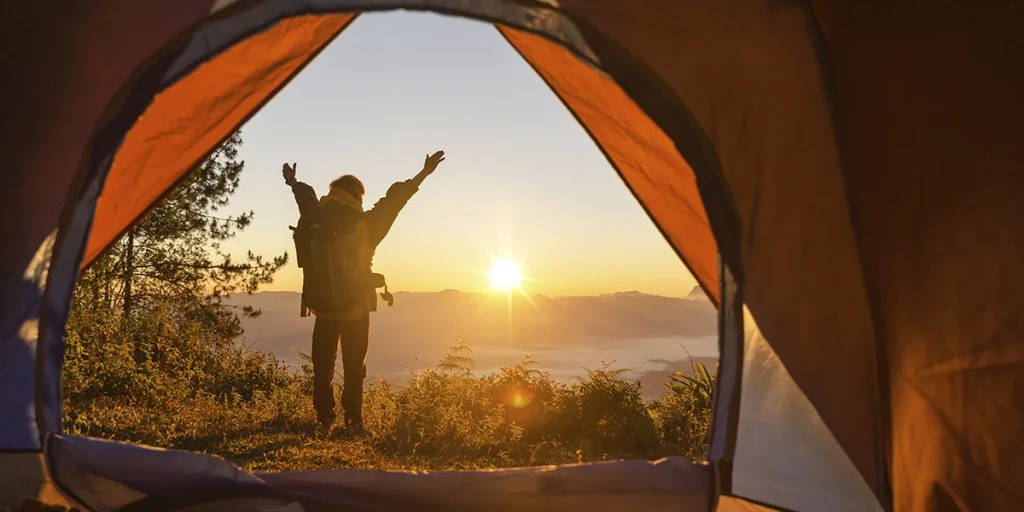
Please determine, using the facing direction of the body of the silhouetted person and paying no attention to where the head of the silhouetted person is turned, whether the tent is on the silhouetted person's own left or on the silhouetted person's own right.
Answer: on the silhouetted person's own right

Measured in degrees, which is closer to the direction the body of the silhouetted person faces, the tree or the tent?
the tree

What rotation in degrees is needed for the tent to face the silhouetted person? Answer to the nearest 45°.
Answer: approximately 45° to its left

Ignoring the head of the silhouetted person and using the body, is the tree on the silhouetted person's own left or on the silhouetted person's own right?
on the silhouetted person's own left

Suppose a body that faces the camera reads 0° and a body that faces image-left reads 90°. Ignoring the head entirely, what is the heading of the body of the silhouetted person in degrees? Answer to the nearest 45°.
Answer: approximately 225°

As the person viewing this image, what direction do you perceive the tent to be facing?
facing away from the viewer

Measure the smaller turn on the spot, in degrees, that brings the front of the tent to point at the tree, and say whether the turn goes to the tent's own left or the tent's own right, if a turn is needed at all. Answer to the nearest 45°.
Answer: approximately 45° to the tent's own left
